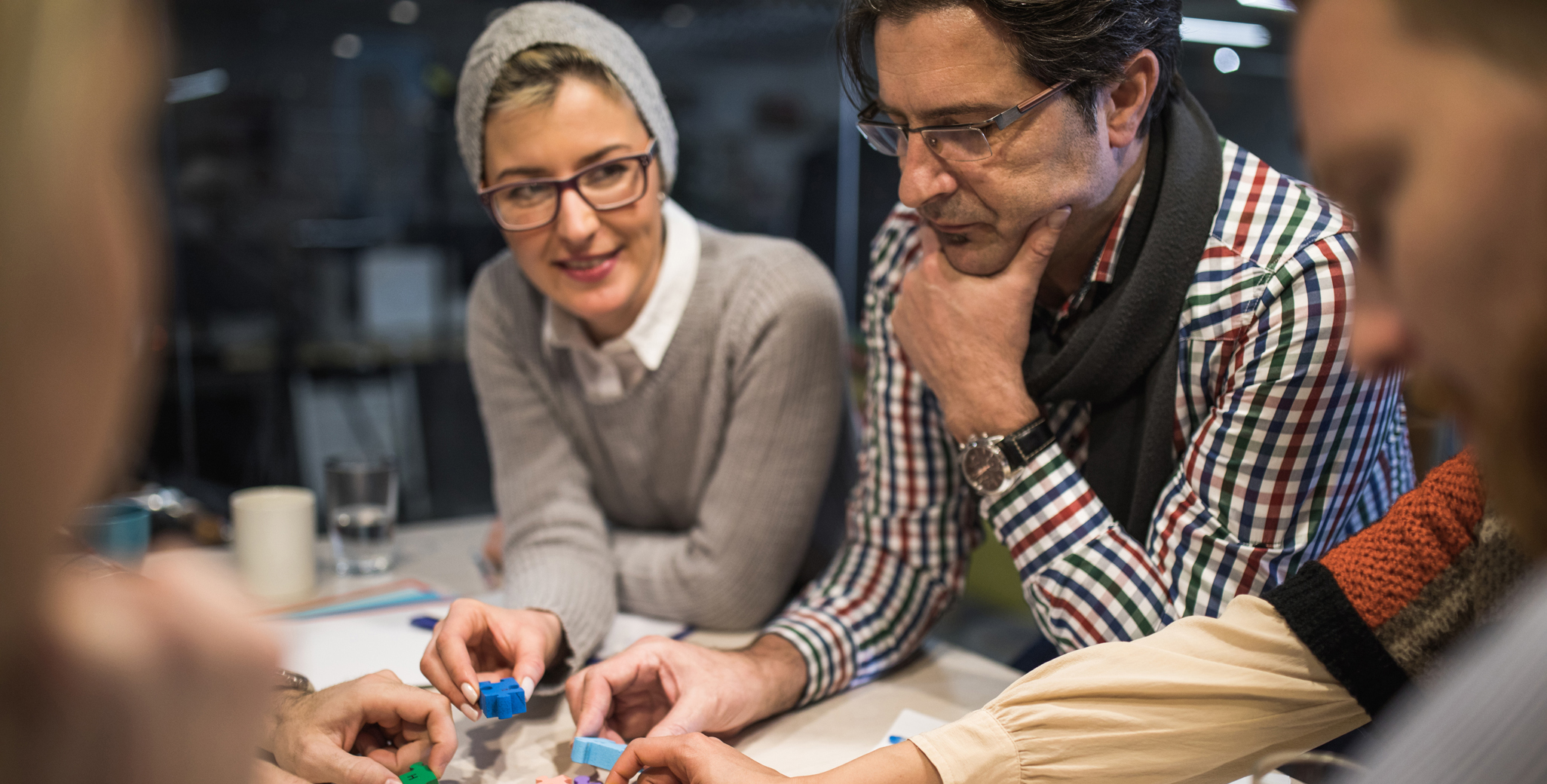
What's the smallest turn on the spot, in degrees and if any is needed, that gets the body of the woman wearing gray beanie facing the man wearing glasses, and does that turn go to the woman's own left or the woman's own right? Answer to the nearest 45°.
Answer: approximately 90° to the woman's own left

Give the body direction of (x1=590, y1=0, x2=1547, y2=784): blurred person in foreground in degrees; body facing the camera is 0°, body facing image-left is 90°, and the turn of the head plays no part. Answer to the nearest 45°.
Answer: approximately 90°

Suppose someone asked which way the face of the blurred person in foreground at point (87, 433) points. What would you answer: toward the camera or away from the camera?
away from the camera
